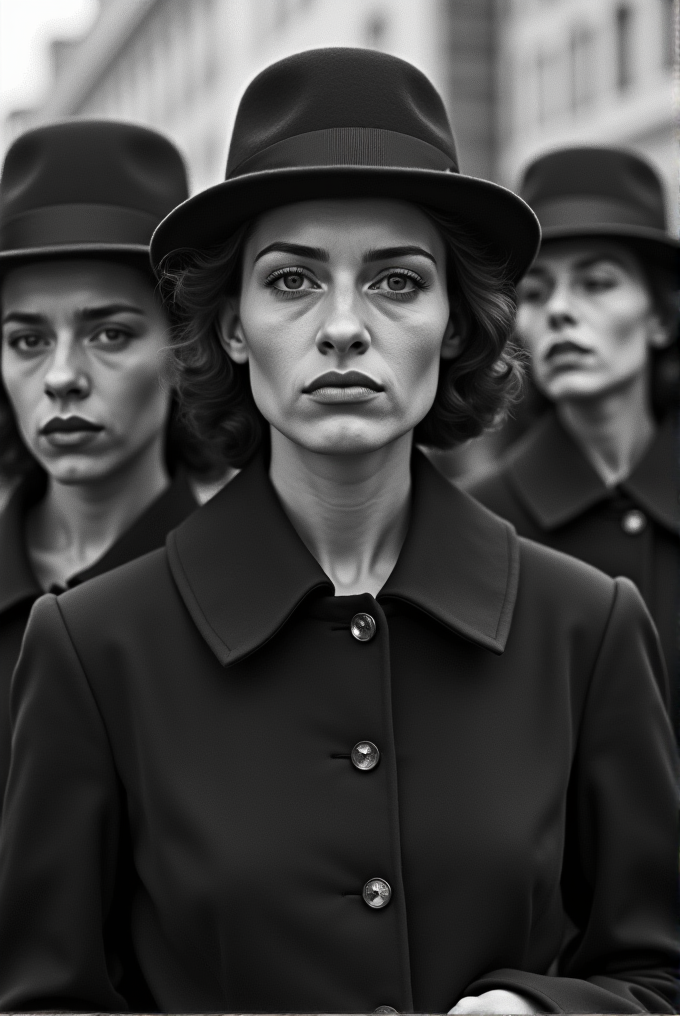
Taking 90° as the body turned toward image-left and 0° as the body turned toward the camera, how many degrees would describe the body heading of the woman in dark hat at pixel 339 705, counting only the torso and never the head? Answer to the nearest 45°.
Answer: approximately 0°

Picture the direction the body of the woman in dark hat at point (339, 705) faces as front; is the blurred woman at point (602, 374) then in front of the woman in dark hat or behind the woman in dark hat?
behind

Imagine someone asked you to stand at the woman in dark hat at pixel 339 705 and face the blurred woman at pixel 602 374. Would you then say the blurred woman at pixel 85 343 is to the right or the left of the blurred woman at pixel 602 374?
left

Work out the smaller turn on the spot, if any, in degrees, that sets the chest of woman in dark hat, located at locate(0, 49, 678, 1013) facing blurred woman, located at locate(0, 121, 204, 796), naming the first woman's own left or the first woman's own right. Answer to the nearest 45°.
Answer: approximately 135° to the first woman's own right

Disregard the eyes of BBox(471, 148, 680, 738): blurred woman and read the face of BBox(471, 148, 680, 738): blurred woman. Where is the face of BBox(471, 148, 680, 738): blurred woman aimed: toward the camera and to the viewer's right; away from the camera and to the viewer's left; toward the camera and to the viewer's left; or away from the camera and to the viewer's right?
toward the camera and to the viewer's left
